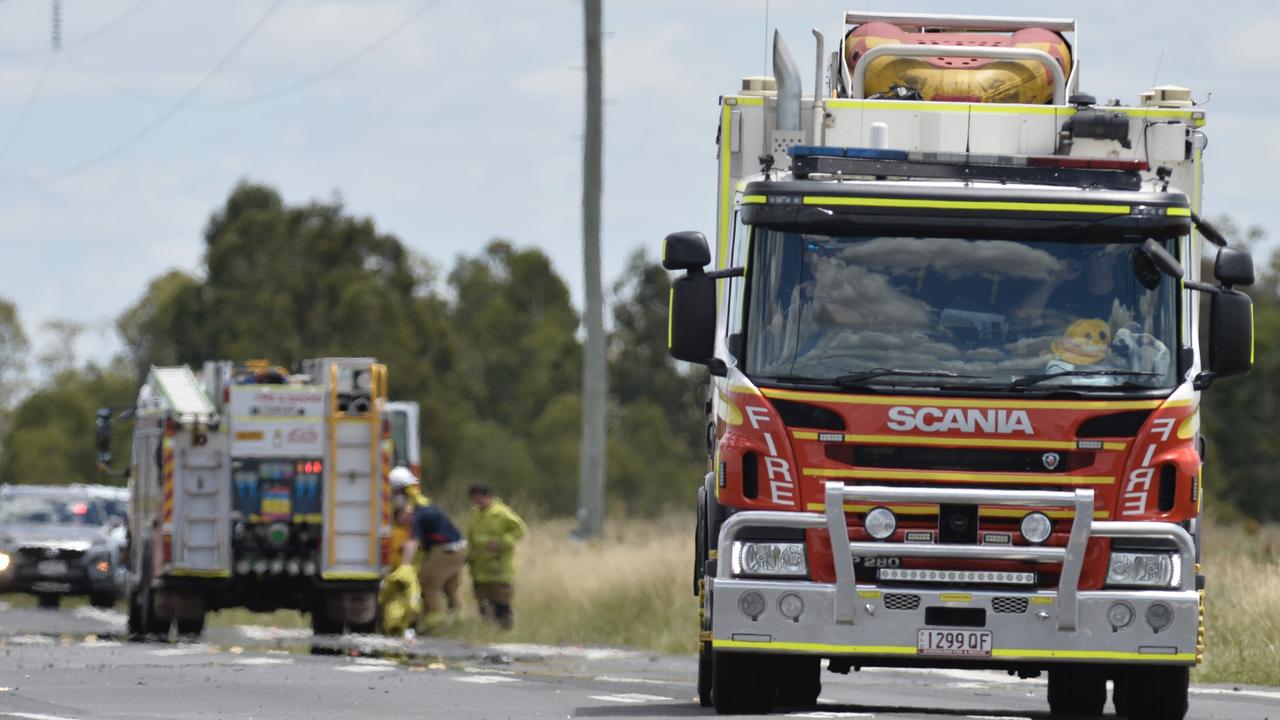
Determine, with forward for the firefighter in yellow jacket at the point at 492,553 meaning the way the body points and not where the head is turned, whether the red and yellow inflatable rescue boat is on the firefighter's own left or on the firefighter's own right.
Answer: on the firefighter's own left

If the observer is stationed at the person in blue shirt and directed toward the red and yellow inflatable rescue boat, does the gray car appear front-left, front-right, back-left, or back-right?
back-right

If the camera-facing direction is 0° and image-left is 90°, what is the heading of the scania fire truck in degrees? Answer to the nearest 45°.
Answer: approximately 0°

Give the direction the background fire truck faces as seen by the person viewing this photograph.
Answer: facing away from the viewer

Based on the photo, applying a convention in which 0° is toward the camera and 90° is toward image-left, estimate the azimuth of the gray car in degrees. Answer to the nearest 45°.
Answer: approximately 0°

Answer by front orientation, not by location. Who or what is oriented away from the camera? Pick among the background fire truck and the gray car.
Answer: the background fire truck

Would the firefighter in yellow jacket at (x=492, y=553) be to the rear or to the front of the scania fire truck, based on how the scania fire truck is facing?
to the rear

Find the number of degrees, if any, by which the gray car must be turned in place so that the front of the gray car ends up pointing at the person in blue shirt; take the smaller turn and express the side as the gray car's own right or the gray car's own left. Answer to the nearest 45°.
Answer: approximately 45° to the gray car's own left

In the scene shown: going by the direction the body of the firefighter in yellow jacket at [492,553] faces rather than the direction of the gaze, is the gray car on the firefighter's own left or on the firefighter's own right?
on the firefighter's own right

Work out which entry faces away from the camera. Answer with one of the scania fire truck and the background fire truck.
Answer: the background fire truck
